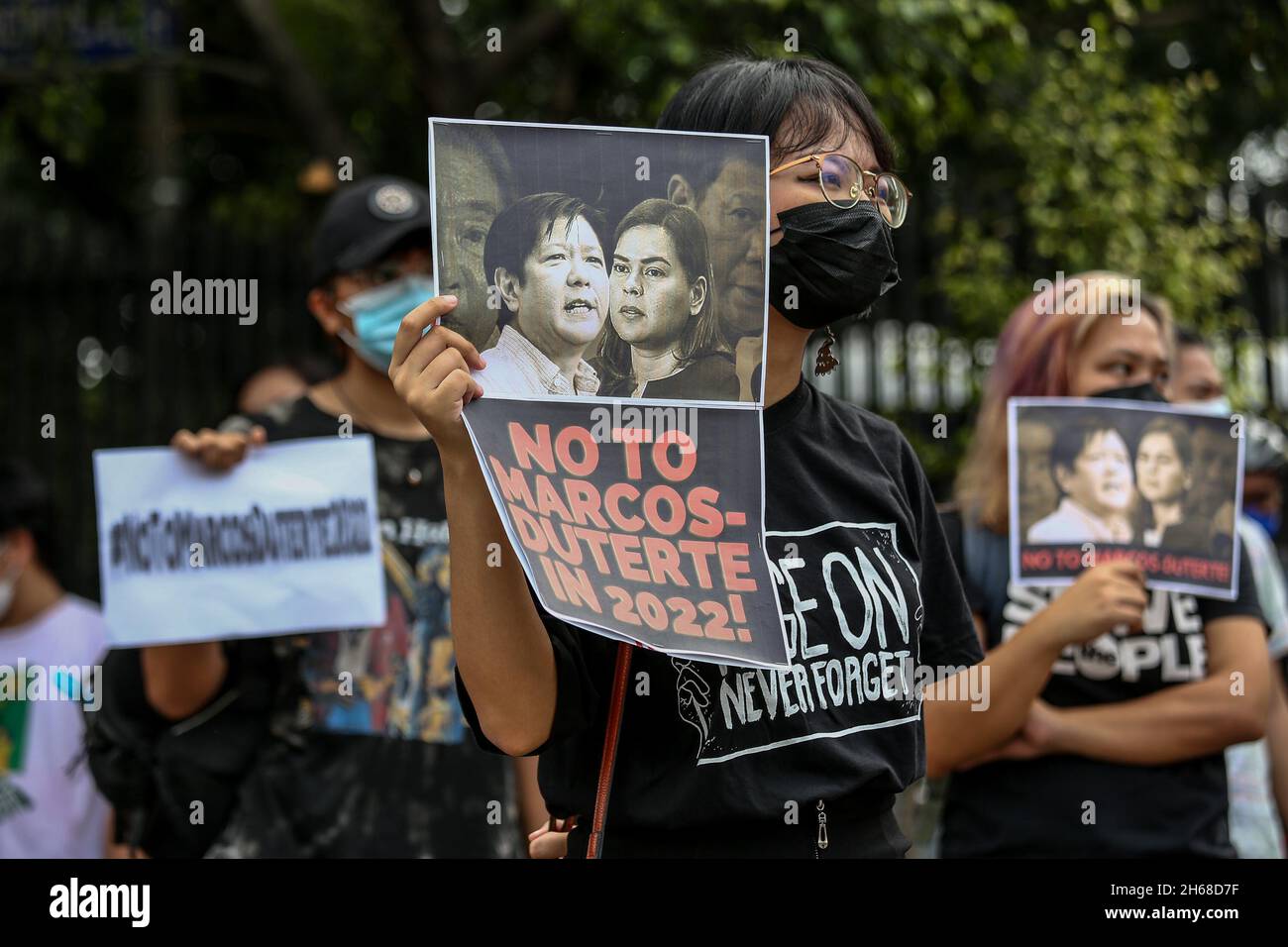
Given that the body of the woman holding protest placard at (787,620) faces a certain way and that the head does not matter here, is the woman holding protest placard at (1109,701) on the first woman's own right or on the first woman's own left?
on the first woman's own left

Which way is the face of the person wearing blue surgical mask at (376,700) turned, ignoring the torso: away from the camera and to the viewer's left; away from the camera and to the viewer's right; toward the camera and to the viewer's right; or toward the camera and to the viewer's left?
toward the camera and to the viewer's right

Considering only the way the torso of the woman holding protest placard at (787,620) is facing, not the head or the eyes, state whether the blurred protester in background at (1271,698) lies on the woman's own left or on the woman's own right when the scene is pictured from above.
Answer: on the woman's own left

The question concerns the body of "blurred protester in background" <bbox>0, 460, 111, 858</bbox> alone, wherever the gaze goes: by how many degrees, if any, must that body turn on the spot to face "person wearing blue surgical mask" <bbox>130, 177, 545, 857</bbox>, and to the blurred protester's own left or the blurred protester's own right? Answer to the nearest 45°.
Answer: approximately 90° to the blurred protester's own left

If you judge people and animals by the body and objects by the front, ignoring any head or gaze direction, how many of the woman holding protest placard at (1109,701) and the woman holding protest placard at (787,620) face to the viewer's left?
0

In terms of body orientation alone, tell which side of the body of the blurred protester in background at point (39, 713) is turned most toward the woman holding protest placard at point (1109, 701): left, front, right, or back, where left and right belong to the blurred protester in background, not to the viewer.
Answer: left

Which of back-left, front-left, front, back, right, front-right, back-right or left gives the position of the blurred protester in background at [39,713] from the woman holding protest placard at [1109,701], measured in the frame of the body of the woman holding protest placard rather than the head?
right

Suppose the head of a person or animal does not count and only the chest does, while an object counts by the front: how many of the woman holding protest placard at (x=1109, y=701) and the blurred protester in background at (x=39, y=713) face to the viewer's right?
0

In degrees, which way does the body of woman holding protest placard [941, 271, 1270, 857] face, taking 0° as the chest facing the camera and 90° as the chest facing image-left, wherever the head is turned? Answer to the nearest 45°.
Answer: approximately 0°

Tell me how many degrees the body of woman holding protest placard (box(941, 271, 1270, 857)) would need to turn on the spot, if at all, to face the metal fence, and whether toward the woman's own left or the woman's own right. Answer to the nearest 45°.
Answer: approximately 135° to the woman's own right

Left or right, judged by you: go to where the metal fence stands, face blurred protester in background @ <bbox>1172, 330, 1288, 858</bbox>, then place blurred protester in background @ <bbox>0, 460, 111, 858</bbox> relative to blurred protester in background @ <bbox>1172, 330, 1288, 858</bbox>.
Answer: right
